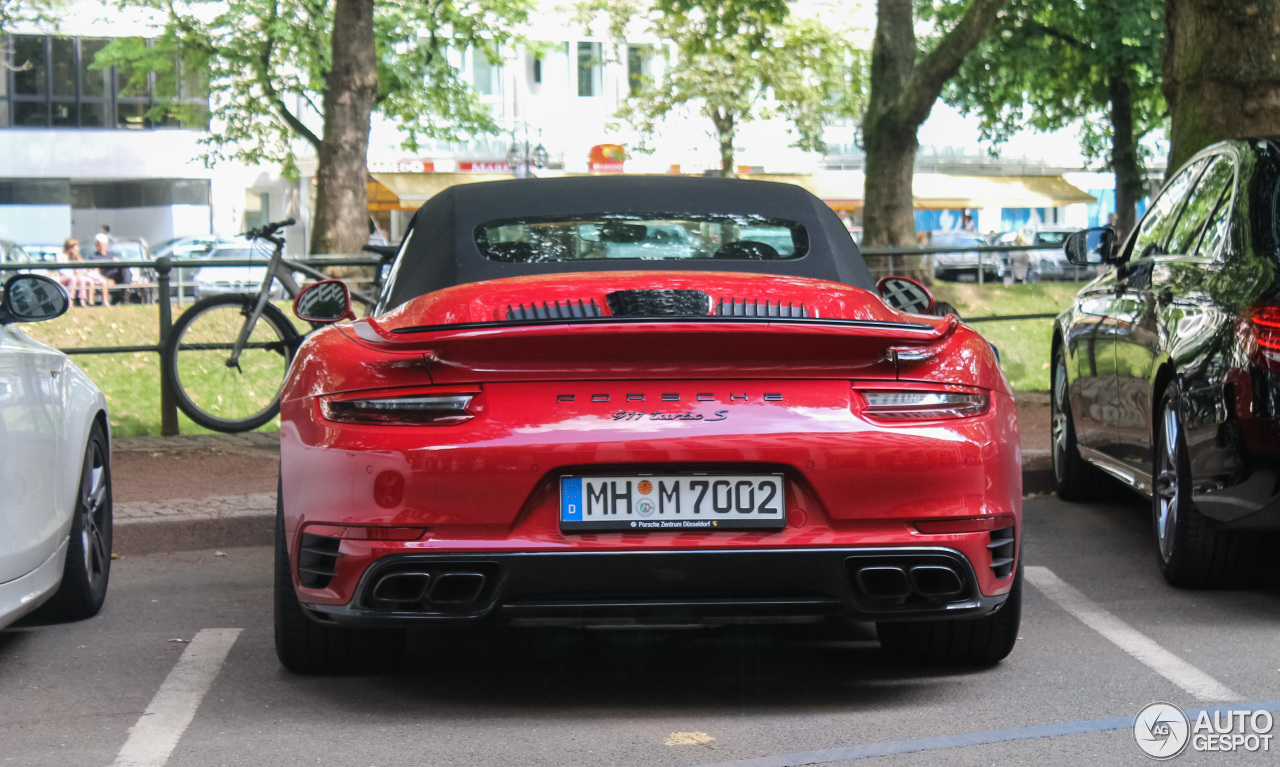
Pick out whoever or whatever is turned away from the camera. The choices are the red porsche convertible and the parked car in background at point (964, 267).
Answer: the red porsche convertible

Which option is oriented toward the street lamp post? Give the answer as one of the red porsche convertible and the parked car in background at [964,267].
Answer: the red porsche convertible

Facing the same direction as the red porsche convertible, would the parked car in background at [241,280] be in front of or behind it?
in front

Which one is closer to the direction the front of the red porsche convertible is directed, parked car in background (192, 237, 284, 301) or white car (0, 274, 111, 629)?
the parked car in background

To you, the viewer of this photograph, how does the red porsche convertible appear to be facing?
facing away from the viewer

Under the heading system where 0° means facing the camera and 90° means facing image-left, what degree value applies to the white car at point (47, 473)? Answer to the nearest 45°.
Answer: approximately 225°

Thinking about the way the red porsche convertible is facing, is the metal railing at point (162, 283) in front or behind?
in front

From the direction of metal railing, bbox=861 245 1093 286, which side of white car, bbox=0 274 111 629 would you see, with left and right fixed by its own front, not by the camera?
front

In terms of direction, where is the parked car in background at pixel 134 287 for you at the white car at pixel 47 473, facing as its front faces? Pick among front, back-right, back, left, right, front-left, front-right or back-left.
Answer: front-left

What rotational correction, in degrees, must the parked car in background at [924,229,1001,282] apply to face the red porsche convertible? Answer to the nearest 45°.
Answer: approximately 45° to its right

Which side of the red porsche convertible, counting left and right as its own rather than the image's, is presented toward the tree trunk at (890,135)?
front

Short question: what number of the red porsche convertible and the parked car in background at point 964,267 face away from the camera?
1

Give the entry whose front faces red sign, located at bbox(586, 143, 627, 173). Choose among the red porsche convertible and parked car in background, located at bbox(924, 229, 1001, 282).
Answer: the red porsche convertible
